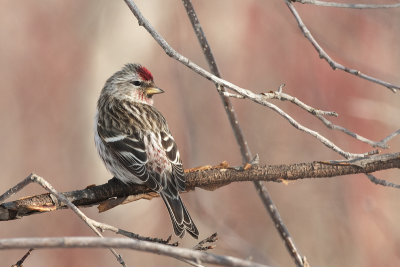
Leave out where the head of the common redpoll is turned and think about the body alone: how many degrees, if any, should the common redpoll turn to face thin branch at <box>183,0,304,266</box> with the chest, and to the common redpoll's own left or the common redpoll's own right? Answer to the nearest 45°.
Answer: approximately 90° to the common redpoll's own right

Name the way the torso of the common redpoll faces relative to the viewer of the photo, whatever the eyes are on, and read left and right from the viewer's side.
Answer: facing away from the viewer and to the left of the viewer
